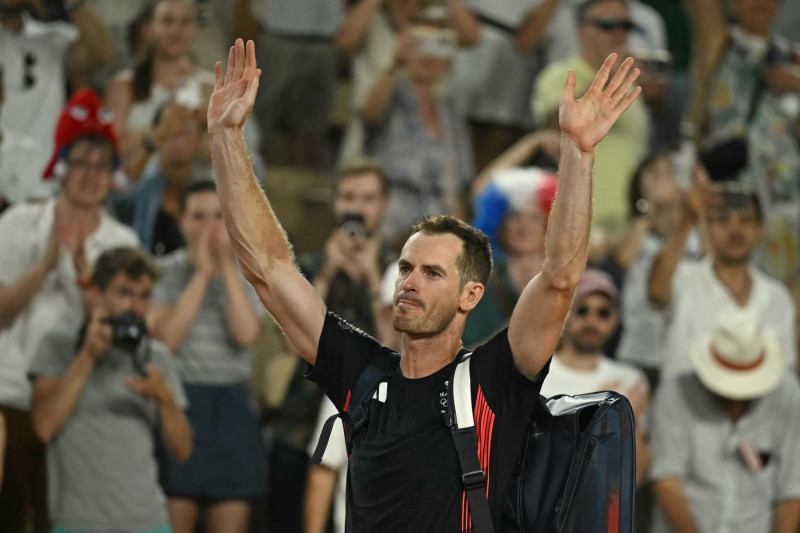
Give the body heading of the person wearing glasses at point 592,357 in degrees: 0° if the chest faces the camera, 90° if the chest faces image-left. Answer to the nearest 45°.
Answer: approximately 0°

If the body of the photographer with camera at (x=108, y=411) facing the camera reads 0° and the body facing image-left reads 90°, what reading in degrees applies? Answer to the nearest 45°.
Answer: approximately 315°

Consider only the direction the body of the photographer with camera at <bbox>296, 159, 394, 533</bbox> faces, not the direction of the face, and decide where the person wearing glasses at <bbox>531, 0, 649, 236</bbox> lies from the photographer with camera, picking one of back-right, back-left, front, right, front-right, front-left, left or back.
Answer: back-left

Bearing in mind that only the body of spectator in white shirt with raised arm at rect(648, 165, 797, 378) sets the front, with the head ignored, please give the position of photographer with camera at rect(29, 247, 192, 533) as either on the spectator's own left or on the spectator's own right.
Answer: on the spectator's own right

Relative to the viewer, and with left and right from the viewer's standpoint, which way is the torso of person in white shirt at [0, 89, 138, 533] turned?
facing the viewer and to the right of the viewer
